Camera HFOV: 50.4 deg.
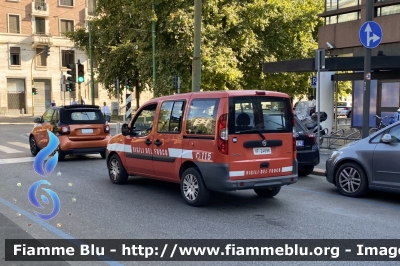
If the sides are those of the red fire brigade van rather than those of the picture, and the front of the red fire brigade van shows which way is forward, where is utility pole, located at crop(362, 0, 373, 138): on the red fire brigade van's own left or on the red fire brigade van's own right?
on the red fire brigade van's own right

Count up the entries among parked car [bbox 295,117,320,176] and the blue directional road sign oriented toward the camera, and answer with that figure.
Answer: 1

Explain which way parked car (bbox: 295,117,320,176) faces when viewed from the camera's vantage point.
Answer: facing away from the viewer and to the left of the viewer

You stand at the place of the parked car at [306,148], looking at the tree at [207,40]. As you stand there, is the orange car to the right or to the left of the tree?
left

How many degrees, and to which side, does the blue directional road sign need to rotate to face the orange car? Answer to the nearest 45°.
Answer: approximately 90° to its right

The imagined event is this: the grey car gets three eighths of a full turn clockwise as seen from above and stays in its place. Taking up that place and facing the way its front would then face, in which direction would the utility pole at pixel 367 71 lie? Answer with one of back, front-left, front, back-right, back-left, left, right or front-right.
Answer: front-left

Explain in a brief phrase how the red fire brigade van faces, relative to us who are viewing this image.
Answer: facing away from the viewer and to the left of the viewer

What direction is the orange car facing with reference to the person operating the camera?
facing away from the viewer and to the left of the viewer

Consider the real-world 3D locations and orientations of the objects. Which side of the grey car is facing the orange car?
front

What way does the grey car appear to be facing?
to the viewer's left

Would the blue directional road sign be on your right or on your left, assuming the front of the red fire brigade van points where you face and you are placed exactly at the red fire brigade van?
on your right
